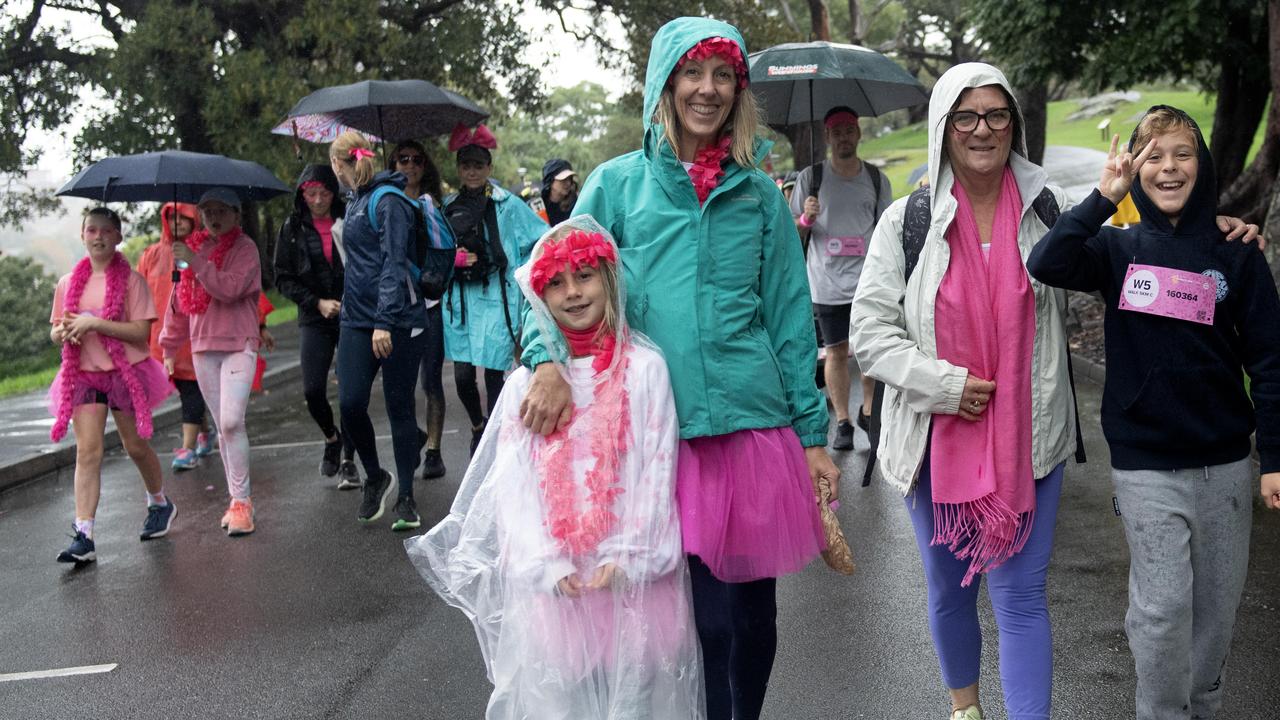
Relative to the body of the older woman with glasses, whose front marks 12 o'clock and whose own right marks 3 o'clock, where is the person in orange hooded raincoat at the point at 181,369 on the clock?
The person in orange hooded raincoat is roughly at 4 o'clock from the older woman with glasses.

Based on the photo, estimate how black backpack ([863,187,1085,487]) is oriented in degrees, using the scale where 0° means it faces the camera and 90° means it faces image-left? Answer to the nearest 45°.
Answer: approximately 180°

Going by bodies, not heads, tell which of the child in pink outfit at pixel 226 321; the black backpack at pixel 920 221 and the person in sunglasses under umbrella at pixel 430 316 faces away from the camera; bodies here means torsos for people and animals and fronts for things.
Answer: the black backpack

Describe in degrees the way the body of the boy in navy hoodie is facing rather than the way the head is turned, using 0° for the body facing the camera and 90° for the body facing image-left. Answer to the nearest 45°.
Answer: approximately 0°

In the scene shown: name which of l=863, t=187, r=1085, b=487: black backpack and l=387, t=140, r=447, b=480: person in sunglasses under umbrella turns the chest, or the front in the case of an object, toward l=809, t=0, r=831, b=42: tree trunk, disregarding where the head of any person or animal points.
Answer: the black backpack

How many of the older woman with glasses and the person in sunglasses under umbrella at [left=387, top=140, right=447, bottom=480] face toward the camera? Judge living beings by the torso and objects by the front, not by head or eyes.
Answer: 2

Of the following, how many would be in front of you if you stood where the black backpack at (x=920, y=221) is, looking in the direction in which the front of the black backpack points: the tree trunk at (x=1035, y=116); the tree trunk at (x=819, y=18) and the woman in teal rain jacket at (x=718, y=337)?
2

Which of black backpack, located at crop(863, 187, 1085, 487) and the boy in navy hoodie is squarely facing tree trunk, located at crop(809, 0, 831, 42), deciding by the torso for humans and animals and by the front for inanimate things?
the black backpack

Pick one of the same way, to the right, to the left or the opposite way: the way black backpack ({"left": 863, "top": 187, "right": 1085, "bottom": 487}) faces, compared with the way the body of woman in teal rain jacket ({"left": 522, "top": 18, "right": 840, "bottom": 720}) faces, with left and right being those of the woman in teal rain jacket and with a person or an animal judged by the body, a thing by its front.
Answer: the opposite way

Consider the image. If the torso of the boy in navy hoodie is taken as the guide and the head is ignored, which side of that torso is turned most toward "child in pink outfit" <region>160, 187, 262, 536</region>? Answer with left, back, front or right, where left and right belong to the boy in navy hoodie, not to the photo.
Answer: right

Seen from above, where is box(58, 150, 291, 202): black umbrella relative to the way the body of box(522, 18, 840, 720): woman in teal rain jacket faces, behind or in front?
behind

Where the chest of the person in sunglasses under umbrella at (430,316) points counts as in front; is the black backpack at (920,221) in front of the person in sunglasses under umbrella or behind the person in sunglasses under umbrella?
in front

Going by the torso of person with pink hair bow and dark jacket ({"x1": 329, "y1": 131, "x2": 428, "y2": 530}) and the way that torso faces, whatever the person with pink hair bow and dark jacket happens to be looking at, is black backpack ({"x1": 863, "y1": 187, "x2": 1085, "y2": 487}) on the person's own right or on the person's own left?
on the person's own left

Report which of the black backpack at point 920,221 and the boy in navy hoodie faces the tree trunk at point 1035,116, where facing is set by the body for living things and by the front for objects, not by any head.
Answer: the black backpack

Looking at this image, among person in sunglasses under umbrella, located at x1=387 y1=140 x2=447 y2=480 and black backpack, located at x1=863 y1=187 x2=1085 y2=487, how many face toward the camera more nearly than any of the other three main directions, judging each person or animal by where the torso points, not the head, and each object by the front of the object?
1
